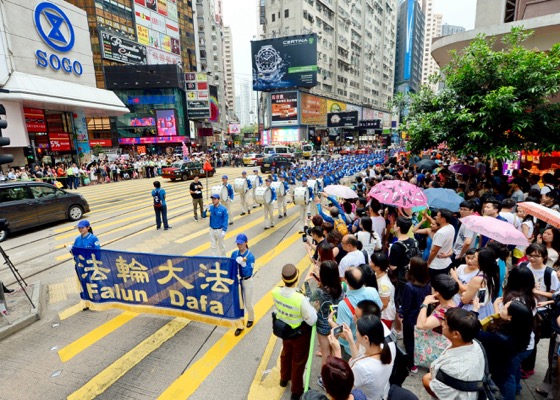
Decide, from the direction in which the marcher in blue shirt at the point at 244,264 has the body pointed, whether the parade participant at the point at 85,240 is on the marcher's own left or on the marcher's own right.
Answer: on the marcher's own right

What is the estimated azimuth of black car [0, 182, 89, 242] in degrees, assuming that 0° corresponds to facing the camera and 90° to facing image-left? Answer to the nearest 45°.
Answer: approximately 225°

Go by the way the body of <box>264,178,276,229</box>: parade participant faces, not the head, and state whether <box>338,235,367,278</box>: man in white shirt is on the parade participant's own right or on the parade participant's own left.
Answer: on the parade participant's own left

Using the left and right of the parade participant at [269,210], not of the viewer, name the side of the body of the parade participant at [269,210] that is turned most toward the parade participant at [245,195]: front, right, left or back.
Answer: right

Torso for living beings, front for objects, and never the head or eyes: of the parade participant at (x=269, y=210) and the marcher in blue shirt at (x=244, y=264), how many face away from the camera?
0

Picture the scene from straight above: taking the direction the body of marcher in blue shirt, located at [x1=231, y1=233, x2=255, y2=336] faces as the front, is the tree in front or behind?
behind

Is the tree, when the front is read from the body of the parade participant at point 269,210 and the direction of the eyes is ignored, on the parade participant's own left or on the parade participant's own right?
on the parade participant's own left

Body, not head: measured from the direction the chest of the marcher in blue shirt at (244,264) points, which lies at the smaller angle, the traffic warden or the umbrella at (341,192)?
the traffic warden

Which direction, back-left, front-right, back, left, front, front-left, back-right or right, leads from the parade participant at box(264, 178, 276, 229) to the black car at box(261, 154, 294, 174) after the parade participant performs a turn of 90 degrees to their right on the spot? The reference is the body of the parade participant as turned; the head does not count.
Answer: front-right

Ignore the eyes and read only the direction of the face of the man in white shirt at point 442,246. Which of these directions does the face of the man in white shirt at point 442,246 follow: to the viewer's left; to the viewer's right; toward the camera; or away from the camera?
to the viewer's left
